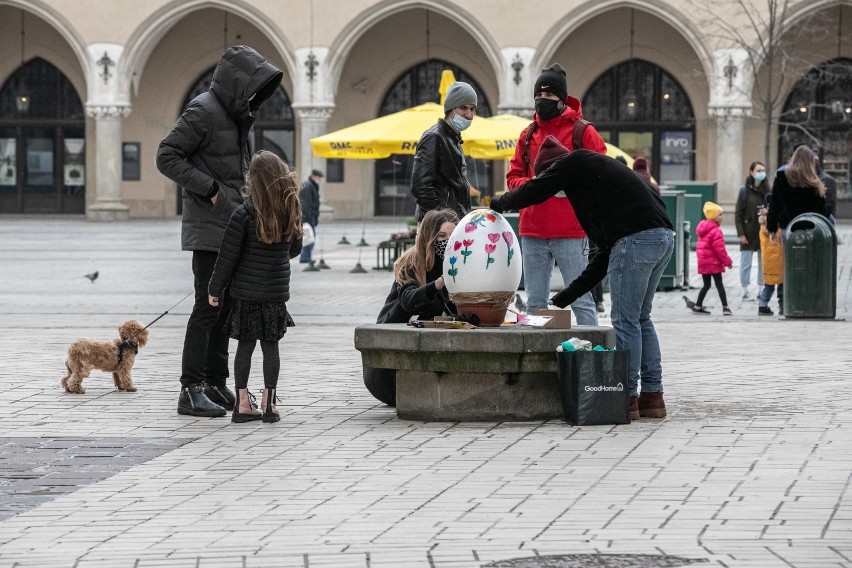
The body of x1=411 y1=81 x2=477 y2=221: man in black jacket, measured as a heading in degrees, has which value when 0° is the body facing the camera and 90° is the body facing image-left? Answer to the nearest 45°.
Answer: approximately 315°

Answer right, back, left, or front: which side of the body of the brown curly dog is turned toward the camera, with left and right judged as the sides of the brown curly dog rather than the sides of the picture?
right

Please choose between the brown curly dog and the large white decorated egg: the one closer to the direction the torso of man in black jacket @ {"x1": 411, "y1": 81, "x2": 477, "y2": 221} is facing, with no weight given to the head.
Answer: the large white decorated egg

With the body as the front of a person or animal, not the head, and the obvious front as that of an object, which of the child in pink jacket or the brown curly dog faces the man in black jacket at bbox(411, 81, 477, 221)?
the brown curly dog

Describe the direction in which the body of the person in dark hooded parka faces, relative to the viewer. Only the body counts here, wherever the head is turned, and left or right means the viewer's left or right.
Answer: facing to the right of the viewer

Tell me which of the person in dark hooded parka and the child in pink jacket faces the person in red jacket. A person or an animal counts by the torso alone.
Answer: the person in dark hooded parka

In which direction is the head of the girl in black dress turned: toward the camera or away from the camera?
away from the camera
